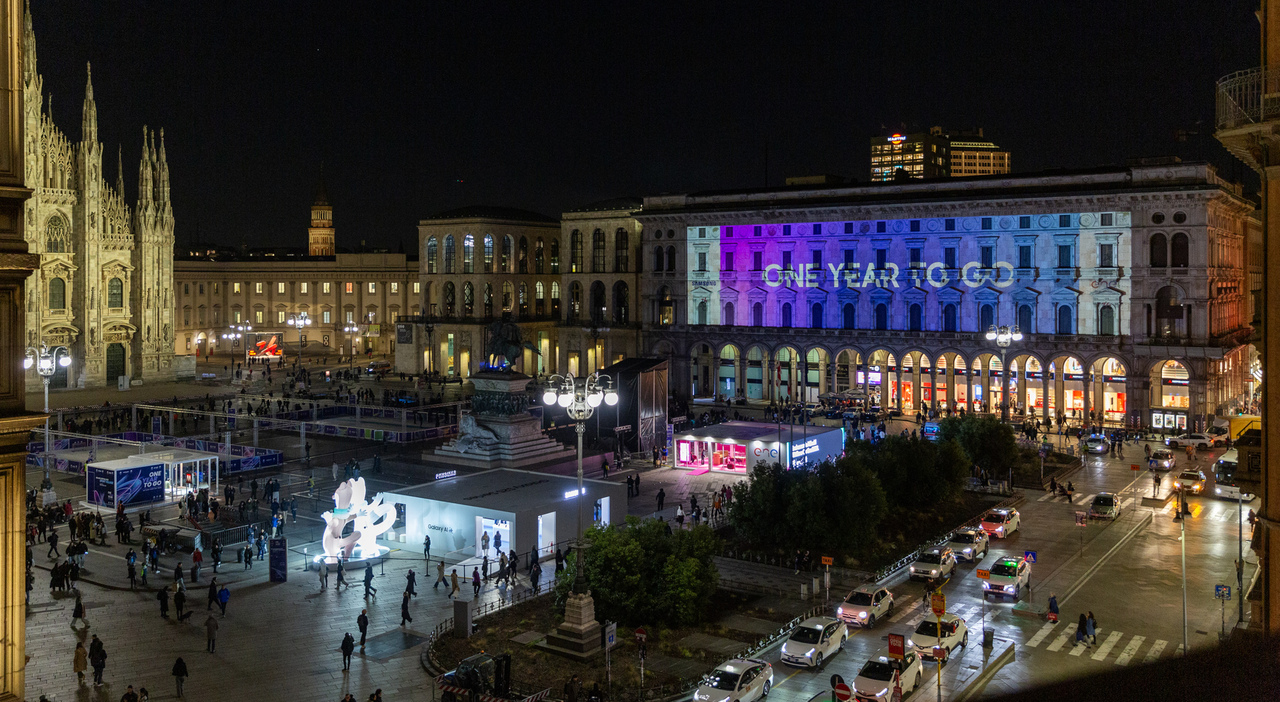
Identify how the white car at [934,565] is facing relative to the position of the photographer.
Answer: facing the viewer and to the left of the viewer

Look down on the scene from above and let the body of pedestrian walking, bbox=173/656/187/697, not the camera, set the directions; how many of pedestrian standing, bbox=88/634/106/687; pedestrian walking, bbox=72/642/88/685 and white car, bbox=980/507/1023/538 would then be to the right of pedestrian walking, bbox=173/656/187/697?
1

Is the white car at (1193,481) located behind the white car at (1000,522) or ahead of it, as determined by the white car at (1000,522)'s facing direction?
behind

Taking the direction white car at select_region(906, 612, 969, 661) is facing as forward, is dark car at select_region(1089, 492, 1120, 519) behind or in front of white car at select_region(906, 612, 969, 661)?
behind

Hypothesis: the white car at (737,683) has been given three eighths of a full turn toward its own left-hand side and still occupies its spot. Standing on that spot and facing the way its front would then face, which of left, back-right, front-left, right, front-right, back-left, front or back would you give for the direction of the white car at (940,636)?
front-left

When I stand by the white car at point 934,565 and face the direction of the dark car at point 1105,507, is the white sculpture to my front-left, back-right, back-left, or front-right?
back-left

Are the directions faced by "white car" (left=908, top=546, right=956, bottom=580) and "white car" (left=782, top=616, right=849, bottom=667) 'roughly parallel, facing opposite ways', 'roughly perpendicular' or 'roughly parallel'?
roughly parallel

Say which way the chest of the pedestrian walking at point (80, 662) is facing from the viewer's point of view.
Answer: away from the camera

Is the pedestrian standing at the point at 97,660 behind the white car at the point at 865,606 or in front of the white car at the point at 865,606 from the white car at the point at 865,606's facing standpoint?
in front

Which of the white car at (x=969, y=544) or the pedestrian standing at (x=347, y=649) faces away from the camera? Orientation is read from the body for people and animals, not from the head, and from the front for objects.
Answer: the pedestrian standing

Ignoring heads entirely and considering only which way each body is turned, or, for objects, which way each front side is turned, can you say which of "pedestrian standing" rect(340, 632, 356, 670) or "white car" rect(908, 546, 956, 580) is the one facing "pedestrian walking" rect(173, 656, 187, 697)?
the white car

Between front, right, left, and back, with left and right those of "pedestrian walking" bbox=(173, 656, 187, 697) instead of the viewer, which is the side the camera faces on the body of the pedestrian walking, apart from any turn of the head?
back

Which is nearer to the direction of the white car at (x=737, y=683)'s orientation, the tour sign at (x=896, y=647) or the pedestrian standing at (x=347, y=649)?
the pedestrian standing

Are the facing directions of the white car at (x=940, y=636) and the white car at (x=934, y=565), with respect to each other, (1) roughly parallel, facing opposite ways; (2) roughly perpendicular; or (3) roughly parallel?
roughly parallel

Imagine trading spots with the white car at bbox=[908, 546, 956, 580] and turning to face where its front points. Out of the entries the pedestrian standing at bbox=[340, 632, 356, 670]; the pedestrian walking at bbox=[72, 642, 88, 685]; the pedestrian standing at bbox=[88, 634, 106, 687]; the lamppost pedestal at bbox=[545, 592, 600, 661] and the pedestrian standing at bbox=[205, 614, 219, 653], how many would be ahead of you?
5

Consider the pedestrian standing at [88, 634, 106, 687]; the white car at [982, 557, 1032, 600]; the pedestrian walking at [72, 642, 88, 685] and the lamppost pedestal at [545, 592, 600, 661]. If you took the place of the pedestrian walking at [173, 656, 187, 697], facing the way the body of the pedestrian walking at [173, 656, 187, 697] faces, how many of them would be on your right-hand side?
2

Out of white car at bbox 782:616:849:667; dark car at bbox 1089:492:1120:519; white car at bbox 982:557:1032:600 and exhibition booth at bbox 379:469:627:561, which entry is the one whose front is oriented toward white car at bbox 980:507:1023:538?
dark car at bbox 1089:492:1120:519

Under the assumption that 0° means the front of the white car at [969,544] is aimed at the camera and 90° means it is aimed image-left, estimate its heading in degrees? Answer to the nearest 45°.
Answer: approximately 45°

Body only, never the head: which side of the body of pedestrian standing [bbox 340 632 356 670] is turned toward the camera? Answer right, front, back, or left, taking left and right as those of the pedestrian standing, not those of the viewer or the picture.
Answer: back
